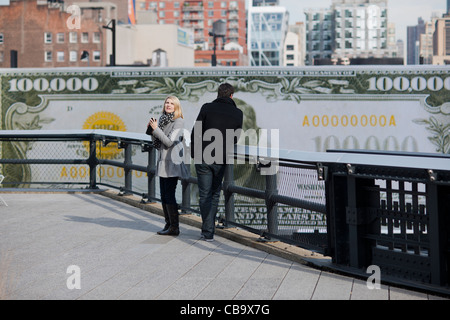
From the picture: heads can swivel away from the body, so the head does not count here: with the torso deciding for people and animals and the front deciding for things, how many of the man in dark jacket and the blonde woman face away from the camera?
1

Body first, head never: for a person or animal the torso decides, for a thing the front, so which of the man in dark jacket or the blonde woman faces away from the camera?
the man in dark jacket

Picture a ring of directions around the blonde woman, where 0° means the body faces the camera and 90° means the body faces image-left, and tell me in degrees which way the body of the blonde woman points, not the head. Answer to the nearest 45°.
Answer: approximately 45°

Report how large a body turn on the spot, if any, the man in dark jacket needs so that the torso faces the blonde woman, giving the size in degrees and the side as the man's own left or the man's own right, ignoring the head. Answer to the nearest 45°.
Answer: approximately 45° to the man's own left

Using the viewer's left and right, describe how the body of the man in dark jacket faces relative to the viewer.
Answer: facing away from the viewer

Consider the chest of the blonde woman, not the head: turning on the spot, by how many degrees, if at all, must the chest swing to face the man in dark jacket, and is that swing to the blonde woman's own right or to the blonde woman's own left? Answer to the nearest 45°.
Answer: approximately 90° to the blonde woman's own left
